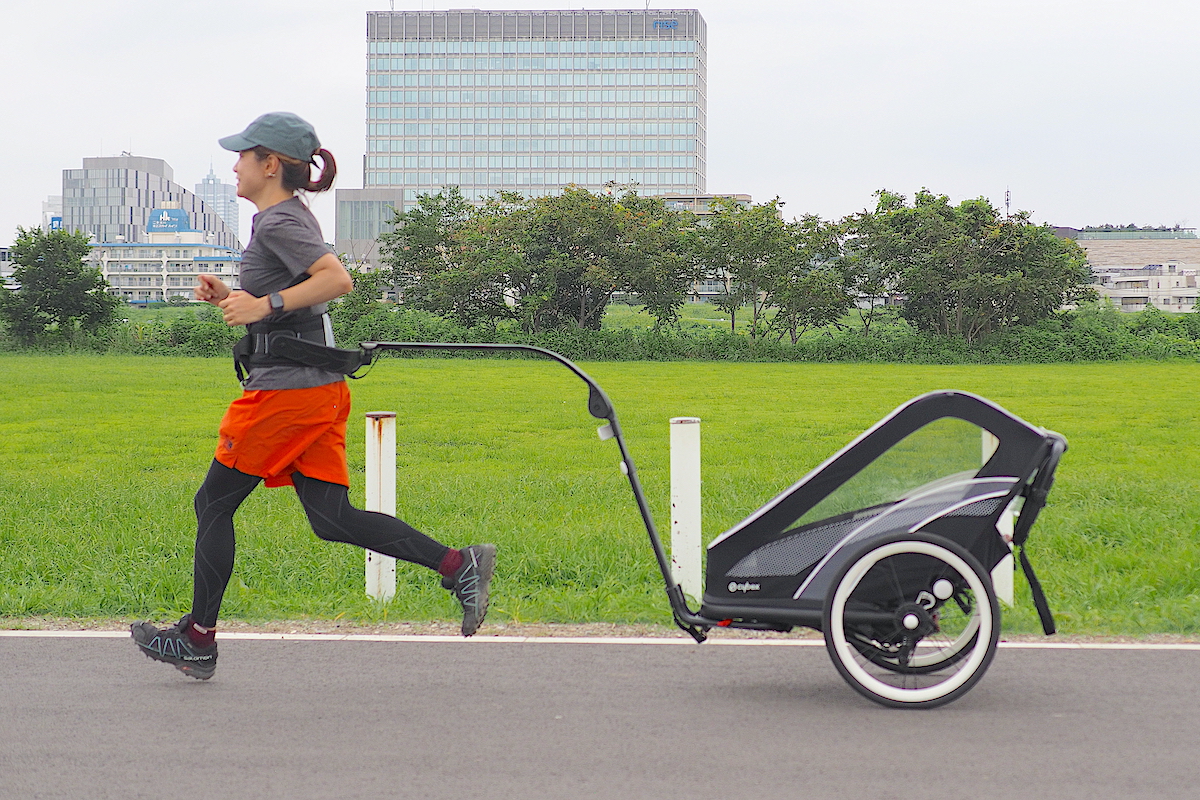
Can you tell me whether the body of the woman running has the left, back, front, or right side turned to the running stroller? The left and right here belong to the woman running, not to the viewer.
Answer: back

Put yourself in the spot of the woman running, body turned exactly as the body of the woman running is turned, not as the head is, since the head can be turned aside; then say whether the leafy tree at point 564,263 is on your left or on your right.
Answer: on your right

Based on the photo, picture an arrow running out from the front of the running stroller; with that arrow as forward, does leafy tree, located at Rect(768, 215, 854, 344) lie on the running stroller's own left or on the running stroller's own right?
on the running stroller's own right

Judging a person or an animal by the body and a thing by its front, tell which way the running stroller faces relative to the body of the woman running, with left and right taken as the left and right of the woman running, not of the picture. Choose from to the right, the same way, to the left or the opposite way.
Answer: the same way

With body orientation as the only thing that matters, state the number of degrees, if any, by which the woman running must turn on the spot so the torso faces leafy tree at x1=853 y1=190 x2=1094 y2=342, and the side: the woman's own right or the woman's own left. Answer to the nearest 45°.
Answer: approximately 135° to the woman's own right

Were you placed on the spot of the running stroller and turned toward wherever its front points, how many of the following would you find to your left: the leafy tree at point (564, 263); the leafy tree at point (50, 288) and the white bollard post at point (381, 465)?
0

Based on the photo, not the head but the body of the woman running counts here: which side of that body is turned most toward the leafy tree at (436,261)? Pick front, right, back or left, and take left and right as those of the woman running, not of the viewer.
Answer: right

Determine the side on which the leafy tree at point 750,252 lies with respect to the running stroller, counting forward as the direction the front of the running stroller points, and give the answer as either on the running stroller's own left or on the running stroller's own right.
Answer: on the running stroller's own right

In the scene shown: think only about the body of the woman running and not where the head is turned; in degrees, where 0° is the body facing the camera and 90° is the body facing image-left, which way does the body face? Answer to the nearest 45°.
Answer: approximately 90°

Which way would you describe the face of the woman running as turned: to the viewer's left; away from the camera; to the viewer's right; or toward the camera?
to the viewer's left

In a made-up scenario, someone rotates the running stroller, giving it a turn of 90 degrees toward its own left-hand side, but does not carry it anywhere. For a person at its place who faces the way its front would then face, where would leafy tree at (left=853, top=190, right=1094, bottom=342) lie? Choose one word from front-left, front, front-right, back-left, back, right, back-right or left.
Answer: back

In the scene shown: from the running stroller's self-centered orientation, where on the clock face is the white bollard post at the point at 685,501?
The white bollard post is roughly at 2 o'clock from the running stroller.

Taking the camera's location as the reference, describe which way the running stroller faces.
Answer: facing to the left of the viewer

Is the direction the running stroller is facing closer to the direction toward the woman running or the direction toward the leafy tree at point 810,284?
the woman running

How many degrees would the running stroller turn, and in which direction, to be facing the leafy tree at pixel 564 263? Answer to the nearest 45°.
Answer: approximately 90° to its right

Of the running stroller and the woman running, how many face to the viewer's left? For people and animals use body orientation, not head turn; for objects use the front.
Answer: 2

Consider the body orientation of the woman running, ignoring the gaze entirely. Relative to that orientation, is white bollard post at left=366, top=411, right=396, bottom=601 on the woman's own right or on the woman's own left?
on the woman's own right
